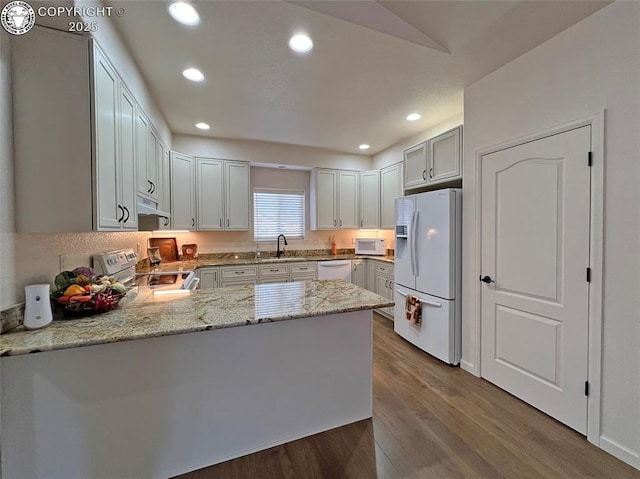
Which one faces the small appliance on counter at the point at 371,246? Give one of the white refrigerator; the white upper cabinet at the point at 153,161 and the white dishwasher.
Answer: the white upper cabinet

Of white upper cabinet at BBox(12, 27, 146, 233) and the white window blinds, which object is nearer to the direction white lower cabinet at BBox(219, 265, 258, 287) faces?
the white upper cabinet

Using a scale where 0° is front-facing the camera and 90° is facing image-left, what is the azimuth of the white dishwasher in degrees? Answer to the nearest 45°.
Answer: approximately 0°

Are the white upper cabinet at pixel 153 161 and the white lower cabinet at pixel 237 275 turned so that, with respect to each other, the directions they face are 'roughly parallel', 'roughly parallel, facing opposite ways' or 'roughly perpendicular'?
roughly perpendicular

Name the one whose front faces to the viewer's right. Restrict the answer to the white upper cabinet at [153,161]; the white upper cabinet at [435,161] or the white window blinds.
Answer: the white upper cabinet at [153,161]

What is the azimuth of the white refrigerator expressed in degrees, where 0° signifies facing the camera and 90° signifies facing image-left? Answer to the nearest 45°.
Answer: approximately 45°

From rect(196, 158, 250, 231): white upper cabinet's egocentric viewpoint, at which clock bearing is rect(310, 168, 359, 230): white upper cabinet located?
rect(310, 168, 359, 230): white upper cabinet is roughly at 9 o'clock from rect(196, 158, 250, 231): white upper cabinet.

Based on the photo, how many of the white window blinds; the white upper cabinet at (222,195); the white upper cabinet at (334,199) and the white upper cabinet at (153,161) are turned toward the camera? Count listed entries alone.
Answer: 3

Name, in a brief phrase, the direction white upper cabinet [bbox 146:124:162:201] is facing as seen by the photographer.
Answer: facing to the right of the viewer
